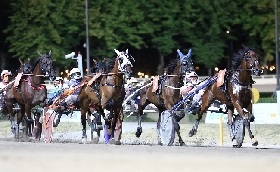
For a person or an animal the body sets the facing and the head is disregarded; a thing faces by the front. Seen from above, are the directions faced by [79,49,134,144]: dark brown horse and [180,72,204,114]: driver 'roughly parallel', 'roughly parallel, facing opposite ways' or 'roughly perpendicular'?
roughly parallel

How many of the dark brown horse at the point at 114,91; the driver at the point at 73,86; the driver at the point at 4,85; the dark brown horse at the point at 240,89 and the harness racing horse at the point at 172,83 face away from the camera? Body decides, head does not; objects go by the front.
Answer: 0

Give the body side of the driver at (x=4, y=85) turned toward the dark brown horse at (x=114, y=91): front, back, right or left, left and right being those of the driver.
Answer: front

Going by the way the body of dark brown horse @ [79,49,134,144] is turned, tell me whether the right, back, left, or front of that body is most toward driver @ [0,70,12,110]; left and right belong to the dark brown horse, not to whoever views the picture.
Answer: back

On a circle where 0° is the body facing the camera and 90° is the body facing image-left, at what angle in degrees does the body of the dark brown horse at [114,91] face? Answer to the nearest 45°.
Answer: approximately 315°

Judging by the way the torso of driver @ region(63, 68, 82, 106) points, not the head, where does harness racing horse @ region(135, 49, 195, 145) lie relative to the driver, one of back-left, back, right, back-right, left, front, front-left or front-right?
front

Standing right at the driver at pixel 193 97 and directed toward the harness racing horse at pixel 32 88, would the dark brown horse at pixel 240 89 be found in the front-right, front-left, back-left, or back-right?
back-left

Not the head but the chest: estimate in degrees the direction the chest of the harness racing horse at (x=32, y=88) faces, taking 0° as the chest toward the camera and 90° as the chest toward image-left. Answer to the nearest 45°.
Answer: approximately 315°

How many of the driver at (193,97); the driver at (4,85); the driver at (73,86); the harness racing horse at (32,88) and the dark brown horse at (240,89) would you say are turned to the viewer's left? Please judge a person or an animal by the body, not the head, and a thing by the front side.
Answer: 0

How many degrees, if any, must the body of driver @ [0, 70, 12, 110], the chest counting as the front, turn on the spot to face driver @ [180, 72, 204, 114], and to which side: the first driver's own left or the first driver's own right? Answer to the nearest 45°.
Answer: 0° — they already face them

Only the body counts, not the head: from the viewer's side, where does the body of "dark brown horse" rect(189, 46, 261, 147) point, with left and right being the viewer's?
facing the viewer and to the right of the viewer

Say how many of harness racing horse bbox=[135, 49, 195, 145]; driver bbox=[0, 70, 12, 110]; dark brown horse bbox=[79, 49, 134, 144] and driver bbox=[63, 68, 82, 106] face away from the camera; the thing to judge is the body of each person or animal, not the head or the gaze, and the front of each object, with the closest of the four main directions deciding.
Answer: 0

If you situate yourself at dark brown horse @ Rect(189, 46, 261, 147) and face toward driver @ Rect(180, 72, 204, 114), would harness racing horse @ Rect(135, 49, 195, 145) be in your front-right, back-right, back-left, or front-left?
front-left
